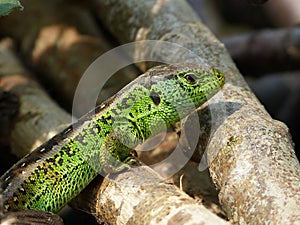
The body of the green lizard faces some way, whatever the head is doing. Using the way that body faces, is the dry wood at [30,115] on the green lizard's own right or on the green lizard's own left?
on the green lizard's own left

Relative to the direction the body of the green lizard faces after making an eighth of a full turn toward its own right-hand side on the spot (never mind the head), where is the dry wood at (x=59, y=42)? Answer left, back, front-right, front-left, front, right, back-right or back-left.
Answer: back-left

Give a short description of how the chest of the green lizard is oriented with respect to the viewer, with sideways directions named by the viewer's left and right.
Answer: facing to the right of the viewer
